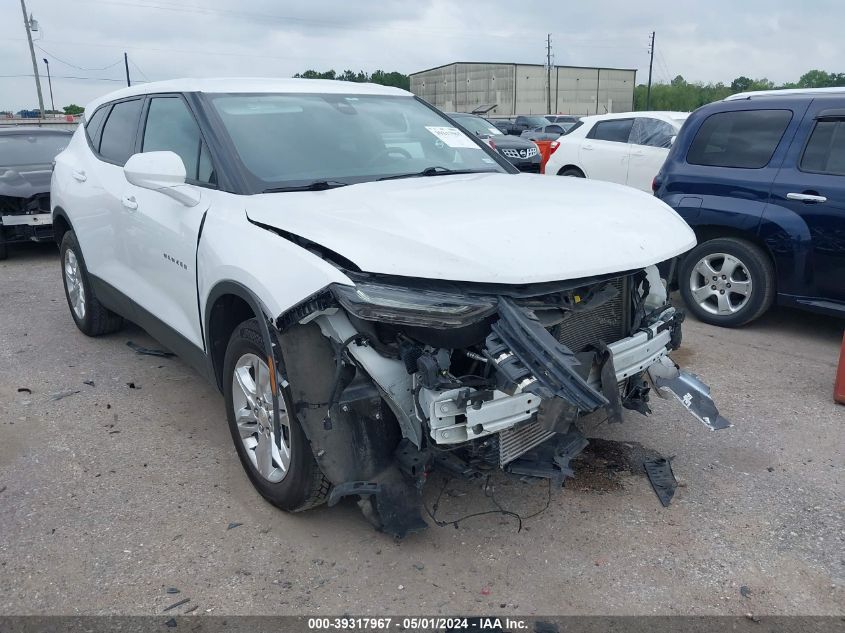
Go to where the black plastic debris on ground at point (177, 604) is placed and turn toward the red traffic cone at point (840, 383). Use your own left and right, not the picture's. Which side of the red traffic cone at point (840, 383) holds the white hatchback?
left

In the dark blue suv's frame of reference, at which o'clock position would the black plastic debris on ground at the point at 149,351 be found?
The black plastic debris on ground is roughly at 5 o'clock from the dark blue suv.

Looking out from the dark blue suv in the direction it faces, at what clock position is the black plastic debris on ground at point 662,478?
The black plastic debris on ground is roughly at 3 o'clock from the dark blue suv.

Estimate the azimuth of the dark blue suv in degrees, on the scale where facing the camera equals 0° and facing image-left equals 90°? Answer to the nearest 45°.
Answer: approximately 270°

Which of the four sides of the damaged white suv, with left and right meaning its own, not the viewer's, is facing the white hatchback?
left

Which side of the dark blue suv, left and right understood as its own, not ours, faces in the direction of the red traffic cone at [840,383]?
right

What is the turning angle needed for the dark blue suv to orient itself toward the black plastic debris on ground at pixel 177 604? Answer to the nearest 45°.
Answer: approximately 90° to its right

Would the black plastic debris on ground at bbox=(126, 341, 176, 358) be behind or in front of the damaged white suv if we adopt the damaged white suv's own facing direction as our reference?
behind

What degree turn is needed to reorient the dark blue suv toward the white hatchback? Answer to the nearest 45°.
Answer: approximately 90° to its left

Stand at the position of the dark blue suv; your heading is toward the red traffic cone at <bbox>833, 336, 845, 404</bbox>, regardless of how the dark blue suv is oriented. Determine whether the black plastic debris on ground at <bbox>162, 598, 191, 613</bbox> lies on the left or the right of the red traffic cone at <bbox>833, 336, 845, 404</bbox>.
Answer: right
